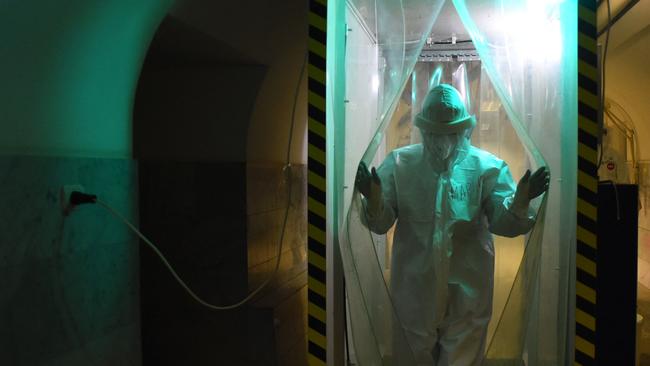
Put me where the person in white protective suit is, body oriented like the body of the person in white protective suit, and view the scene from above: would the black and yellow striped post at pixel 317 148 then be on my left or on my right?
on my right

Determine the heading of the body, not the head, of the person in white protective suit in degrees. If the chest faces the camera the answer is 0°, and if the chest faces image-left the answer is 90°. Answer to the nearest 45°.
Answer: approximately 0°

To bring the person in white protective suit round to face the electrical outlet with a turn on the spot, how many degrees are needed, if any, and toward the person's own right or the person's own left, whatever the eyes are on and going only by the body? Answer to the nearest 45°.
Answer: approximately 90° to the person's own right

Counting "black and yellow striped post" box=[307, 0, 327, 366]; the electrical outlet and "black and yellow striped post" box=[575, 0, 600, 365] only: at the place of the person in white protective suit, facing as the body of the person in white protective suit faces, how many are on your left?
1

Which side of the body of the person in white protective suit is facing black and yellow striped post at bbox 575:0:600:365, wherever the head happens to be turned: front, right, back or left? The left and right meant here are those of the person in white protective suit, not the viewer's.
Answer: left
